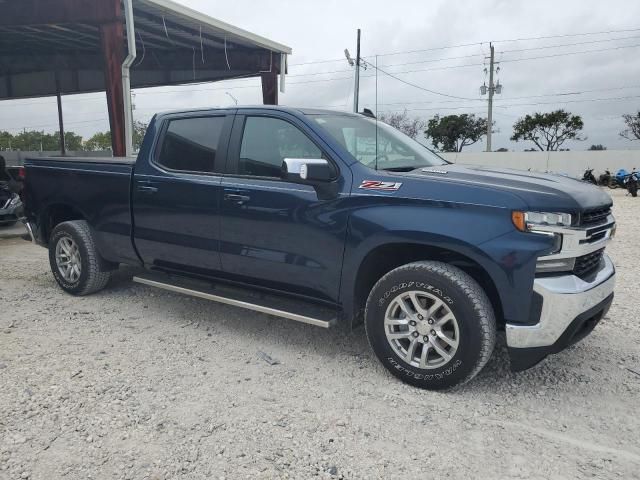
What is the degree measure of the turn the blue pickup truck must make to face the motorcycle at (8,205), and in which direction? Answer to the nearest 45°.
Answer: approximately 180°

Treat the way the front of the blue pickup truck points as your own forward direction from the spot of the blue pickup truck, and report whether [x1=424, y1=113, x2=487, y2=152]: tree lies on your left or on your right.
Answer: on your left

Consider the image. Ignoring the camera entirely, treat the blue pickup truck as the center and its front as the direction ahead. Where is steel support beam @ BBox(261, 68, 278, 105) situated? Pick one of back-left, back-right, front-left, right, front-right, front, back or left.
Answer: back-left

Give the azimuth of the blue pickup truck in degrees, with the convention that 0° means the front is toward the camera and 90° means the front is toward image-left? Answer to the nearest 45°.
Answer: approximately 315°

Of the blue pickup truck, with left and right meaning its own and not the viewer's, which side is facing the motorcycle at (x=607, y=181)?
left
